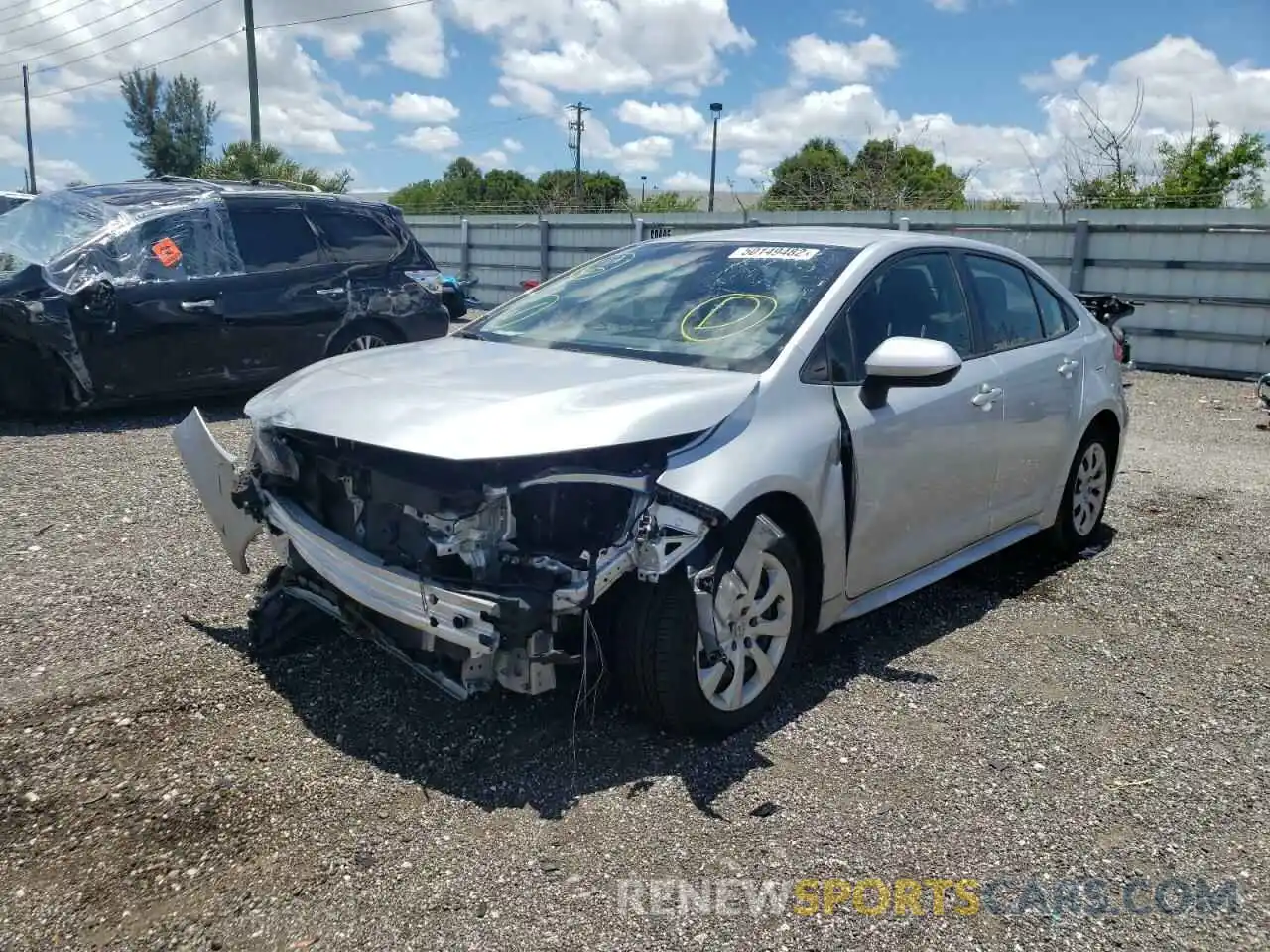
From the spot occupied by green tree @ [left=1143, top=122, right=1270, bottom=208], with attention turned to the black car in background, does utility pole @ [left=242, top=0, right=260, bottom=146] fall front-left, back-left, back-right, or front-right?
front-right

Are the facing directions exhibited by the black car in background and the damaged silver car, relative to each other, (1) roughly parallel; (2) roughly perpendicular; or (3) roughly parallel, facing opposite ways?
roughly parallel

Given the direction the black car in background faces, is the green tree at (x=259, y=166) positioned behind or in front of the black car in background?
behind

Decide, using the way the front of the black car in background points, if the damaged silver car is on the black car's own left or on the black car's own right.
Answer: on the black car's own left

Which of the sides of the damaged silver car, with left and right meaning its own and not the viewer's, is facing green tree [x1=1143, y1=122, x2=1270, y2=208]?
back

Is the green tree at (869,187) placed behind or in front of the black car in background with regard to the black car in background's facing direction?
behind

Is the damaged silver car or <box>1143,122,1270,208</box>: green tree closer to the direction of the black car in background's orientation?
the damaged silver car

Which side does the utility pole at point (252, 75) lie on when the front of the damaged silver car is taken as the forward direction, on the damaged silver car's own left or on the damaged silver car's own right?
on the damaged silver car's own right

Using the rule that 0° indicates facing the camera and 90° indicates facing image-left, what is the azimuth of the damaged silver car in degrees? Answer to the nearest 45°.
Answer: approximately 45°

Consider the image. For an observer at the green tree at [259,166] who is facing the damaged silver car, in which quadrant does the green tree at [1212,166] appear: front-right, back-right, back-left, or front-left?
front-left

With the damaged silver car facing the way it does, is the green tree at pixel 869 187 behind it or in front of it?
behind

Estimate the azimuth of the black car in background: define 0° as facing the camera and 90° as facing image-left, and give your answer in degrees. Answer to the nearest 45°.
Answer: approximately 45°
